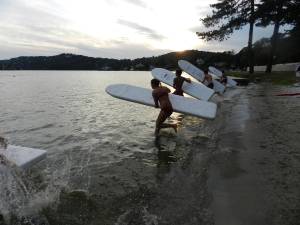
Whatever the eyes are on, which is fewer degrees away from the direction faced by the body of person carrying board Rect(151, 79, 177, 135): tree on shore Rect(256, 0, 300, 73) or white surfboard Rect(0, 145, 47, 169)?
the white surfboard

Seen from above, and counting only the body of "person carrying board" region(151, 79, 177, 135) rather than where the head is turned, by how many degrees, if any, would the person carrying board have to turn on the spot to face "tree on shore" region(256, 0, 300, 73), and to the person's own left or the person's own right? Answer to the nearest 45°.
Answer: approximately 135° to the person's own right

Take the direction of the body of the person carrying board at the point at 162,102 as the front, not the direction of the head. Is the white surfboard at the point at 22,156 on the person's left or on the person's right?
on the person's left

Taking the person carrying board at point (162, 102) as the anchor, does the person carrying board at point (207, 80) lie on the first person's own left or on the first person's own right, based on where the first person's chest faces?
on the first person's own right

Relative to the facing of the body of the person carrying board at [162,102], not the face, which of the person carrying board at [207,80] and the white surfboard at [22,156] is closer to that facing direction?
the white surfboard

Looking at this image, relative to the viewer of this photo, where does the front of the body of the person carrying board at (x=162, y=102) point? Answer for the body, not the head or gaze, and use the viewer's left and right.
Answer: facing to the left of the viewer
